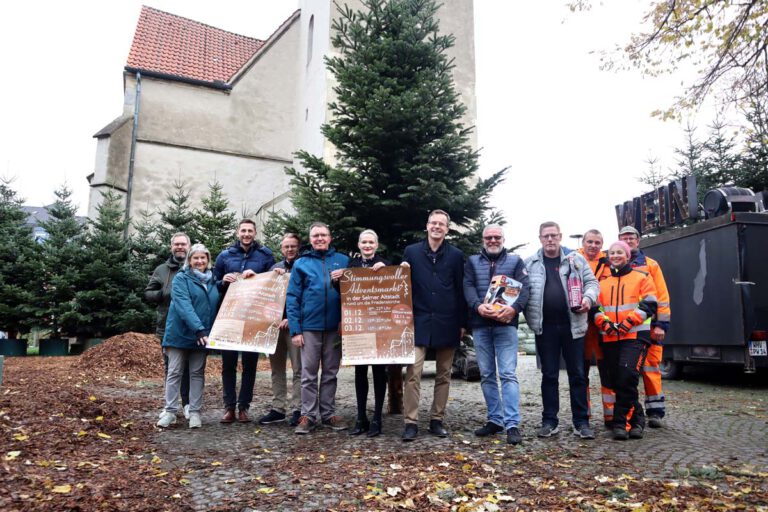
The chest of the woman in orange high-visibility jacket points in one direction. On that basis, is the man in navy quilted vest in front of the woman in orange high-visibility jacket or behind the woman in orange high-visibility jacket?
in front

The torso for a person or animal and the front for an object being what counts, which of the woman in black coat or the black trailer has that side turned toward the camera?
the woman in black coat

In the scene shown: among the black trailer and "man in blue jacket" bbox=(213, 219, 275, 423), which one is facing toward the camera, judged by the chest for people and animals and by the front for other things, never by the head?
the man in blue jacket

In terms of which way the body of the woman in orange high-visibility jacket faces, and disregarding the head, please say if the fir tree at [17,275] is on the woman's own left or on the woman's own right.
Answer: on the woman's own right

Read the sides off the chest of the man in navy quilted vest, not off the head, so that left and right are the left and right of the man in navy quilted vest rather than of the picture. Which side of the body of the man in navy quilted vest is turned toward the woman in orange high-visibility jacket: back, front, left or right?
left

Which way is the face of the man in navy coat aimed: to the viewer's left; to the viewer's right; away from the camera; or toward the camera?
toward the camera

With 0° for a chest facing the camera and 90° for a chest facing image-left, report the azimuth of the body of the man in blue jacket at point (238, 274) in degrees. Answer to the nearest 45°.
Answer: approximately 0°

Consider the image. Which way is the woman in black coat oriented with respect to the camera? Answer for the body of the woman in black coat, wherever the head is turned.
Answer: toward the camera

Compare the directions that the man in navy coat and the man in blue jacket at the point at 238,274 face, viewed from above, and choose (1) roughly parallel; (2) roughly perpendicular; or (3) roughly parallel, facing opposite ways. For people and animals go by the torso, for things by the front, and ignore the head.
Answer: roughly parallel

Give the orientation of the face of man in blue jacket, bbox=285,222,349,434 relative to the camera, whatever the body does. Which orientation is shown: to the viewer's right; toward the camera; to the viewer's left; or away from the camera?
toward the camera

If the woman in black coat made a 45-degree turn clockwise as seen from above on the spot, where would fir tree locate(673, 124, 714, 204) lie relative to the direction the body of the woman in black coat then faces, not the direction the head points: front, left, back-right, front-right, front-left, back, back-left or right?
back

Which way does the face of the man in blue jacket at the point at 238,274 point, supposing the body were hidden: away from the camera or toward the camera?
toward the camera

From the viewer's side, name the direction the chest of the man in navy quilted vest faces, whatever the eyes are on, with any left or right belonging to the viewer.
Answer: facing the viewer

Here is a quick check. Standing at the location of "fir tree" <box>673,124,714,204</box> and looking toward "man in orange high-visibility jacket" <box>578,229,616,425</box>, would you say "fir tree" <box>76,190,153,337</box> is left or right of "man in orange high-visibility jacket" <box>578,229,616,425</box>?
right

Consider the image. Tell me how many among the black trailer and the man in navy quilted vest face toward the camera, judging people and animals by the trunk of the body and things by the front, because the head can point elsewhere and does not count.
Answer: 1

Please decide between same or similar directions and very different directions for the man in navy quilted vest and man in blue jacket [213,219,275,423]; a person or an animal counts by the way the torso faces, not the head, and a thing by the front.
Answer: same or similar directions
